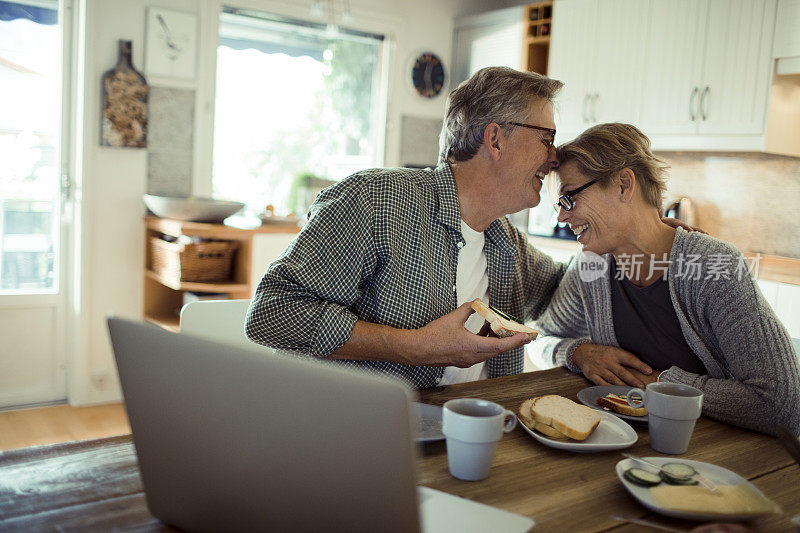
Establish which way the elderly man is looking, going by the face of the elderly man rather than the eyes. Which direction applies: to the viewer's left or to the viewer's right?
to the viewer's right

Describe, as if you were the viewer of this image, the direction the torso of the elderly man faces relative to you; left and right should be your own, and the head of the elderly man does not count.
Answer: facing the viewer and to the right of the viewer

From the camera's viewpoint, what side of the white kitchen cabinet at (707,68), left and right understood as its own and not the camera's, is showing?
front

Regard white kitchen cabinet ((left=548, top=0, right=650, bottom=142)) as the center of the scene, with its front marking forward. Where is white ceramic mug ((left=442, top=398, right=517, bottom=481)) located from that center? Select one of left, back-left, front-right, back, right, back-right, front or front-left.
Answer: front

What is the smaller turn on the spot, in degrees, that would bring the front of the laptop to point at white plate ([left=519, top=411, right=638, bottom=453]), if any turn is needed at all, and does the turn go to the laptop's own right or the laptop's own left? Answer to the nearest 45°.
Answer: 0° — it already faces it

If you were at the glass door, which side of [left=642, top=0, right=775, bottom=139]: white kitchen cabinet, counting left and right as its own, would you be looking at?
right

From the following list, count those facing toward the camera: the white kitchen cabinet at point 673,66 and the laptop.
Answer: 1

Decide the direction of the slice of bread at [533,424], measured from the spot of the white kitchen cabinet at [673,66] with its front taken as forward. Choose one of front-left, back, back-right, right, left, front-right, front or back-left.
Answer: front

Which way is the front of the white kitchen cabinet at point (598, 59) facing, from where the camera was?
facing the viewer

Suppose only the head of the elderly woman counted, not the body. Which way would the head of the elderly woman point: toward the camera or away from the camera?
toward the camera

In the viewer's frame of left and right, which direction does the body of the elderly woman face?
facing the viewer and to the left of the viewer

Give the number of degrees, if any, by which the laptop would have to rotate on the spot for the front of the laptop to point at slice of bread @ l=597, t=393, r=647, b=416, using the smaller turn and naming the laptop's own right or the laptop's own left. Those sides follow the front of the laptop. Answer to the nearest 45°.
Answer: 0° — it already faces it

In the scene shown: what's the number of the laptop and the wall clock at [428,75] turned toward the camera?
1

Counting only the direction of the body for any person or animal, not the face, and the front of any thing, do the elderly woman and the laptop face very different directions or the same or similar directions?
very different directions

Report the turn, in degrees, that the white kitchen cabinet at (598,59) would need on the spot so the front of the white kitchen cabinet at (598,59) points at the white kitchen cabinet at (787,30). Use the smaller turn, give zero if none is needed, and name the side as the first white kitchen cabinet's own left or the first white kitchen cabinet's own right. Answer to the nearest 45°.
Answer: approximately 45° to the first white kitchen cabinet's own left

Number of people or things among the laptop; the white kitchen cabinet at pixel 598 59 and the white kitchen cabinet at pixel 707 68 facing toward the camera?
2
